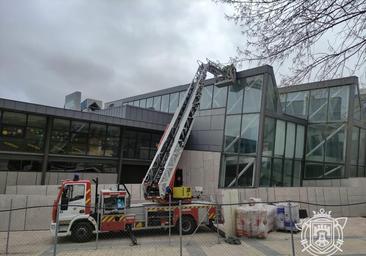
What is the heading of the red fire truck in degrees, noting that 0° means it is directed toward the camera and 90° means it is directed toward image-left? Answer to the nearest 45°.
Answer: approximately 90°
